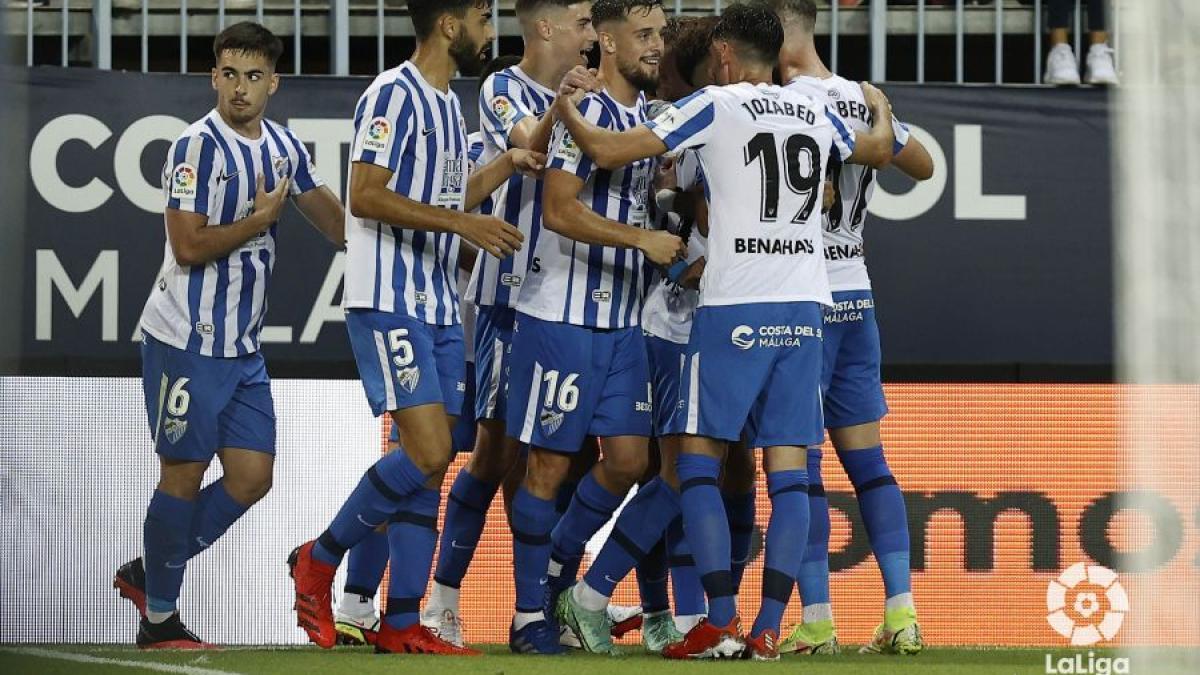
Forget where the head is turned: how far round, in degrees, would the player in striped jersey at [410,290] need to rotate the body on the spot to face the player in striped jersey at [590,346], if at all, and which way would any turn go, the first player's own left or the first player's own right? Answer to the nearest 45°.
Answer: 0° — they already face them

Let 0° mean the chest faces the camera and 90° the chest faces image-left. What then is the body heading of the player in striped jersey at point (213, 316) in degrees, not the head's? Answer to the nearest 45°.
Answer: approximately 315°

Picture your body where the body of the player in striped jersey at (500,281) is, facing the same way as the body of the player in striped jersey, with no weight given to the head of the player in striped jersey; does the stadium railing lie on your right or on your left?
on your left

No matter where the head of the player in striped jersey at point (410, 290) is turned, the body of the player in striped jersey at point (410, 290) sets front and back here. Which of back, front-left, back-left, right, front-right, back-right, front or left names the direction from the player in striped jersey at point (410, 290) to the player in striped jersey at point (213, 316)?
back-left

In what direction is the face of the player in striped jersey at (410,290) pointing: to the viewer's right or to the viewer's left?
to the viewer's right

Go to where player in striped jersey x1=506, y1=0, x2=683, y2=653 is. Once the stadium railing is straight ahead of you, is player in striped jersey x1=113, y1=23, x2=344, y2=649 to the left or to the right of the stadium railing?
left

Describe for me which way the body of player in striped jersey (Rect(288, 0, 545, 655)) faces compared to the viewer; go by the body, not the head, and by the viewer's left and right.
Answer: facing to the right of the viewer

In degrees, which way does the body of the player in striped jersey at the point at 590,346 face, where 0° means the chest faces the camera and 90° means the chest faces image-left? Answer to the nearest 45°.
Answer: approximately 315°

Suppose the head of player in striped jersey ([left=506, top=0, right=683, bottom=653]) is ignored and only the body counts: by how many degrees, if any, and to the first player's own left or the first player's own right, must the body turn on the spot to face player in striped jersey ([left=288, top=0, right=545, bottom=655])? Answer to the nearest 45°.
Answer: approximately 135° to the first player's own right

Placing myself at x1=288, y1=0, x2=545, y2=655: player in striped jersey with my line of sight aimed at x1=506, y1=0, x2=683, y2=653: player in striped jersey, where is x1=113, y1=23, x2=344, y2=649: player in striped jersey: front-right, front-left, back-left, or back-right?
back-left

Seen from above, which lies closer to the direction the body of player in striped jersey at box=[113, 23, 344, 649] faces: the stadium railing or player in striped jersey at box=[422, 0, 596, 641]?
the player in striped jersey
